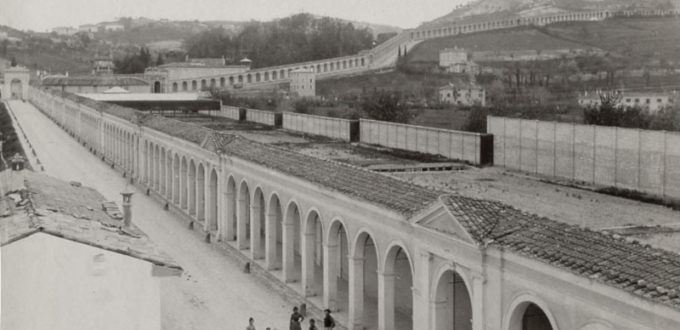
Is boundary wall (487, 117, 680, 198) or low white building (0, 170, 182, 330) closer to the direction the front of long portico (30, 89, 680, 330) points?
the low white building

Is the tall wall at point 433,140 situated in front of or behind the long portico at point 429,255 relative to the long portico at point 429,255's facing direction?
behind

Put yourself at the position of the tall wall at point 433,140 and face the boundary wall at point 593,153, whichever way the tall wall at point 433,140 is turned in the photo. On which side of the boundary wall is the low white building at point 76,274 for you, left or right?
right

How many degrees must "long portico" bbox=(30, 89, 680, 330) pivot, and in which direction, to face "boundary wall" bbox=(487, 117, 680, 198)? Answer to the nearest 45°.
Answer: approximately 180°

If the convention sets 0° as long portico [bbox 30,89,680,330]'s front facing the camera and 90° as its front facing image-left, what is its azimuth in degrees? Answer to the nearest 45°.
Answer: approximately 45°
